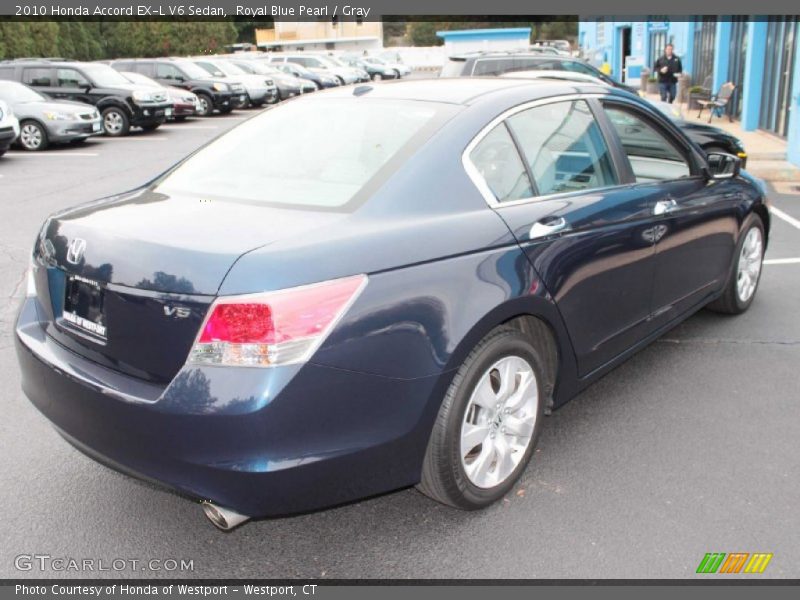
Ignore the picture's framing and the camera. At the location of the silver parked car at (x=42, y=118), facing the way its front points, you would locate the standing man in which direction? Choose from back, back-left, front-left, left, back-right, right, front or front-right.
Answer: front-left

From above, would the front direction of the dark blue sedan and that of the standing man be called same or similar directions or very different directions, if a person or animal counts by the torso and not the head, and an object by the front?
very different directions

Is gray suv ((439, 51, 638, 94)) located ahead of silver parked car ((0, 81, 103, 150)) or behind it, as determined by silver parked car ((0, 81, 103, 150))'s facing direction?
ahead

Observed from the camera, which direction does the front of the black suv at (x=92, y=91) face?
facing the viewer and to the right of the viewer

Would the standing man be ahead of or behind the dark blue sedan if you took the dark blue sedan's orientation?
ahead

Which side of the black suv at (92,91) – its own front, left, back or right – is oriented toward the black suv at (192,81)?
left

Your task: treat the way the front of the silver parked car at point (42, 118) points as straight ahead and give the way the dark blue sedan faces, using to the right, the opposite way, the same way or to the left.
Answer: to the left

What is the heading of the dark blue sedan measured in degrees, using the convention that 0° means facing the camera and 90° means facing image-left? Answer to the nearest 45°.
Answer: approximately 225°

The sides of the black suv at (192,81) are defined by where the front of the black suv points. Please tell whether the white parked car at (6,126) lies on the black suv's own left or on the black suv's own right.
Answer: on the black suv's own right

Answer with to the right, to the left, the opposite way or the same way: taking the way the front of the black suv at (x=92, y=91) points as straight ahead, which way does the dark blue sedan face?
to the left

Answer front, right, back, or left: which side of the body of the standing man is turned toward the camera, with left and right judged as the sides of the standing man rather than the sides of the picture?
front
